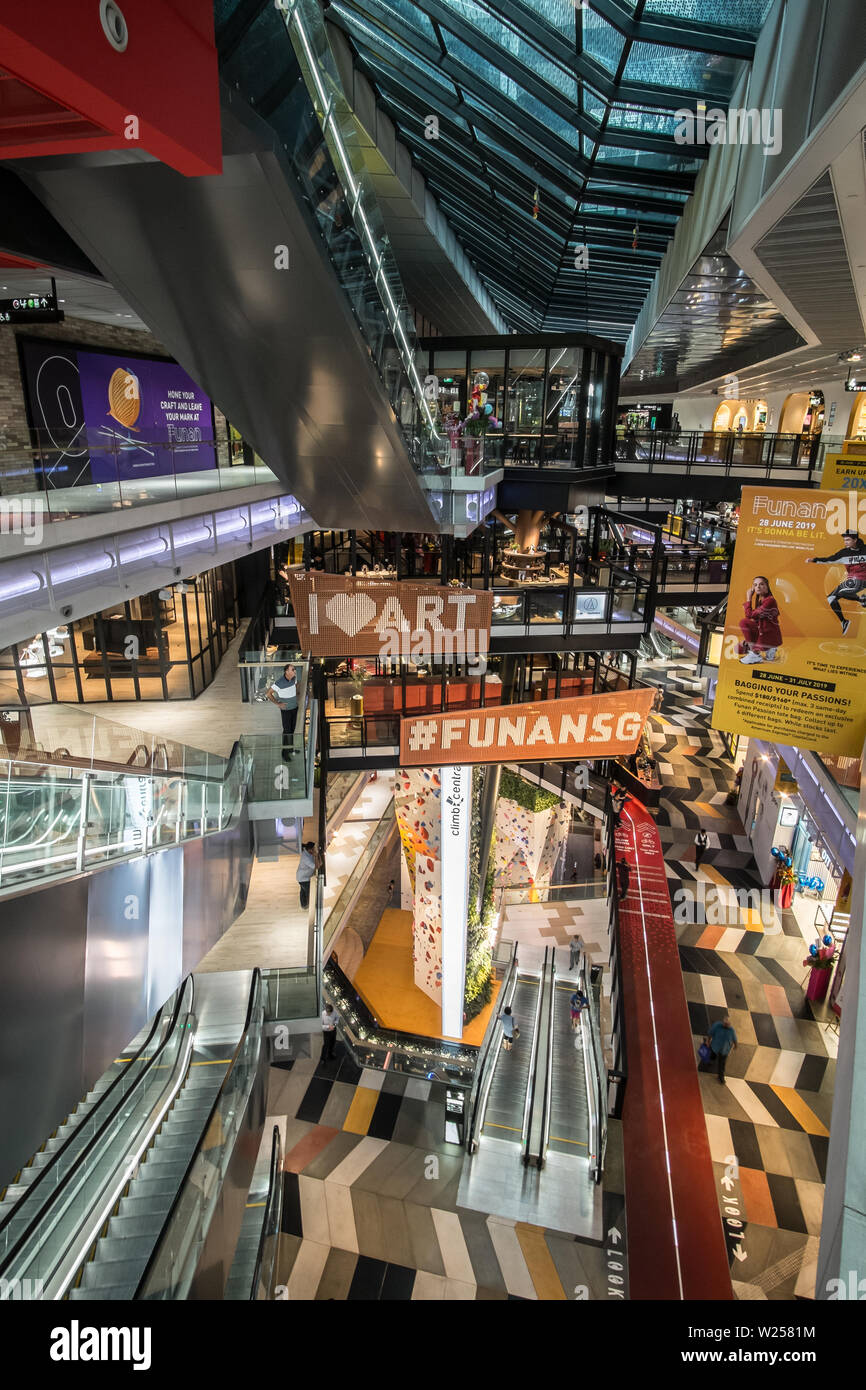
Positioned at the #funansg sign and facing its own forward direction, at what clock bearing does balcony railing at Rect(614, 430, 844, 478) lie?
The balcony railing is roughly at 7 o'clock from the #funansg sign.

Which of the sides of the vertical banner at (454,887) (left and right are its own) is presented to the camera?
front

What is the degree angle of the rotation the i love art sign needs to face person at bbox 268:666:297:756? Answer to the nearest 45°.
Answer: approximately 45° to its right

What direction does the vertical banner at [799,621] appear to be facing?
toward the camera

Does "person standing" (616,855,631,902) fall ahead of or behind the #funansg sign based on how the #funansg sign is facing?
behind

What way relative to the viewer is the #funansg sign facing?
toward the camera

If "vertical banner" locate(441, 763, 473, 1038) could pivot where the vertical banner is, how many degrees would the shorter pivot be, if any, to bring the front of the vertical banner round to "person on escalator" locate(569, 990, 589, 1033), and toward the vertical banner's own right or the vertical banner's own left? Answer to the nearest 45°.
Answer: approximately 90° to the vertical banner's own left

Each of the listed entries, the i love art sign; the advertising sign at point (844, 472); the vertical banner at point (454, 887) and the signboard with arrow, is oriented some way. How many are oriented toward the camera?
4
